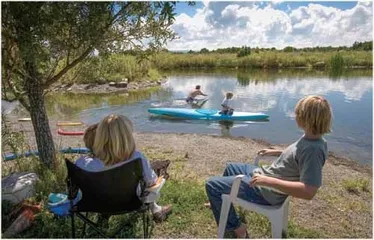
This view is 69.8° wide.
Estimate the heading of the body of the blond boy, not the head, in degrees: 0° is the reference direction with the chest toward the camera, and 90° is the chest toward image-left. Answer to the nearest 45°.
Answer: approximately 90°

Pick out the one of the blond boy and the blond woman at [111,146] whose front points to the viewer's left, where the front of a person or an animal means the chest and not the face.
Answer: the blond boy

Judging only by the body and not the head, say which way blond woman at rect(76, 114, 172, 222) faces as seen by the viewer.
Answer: away from the camera

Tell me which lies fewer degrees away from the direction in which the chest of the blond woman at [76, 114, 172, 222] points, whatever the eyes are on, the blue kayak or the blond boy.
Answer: the blue kayak

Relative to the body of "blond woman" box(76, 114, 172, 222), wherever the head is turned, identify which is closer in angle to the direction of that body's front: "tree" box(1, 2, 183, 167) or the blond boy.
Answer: the tree

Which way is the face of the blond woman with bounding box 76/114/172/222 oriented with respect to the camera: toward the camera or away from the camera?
away from the camera

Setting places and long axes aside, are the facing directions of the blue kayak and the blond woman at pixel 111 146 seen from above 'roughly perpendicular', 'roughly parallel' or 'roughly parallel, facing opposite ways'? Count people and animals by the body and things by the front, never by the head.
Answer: roughly perpendicular
